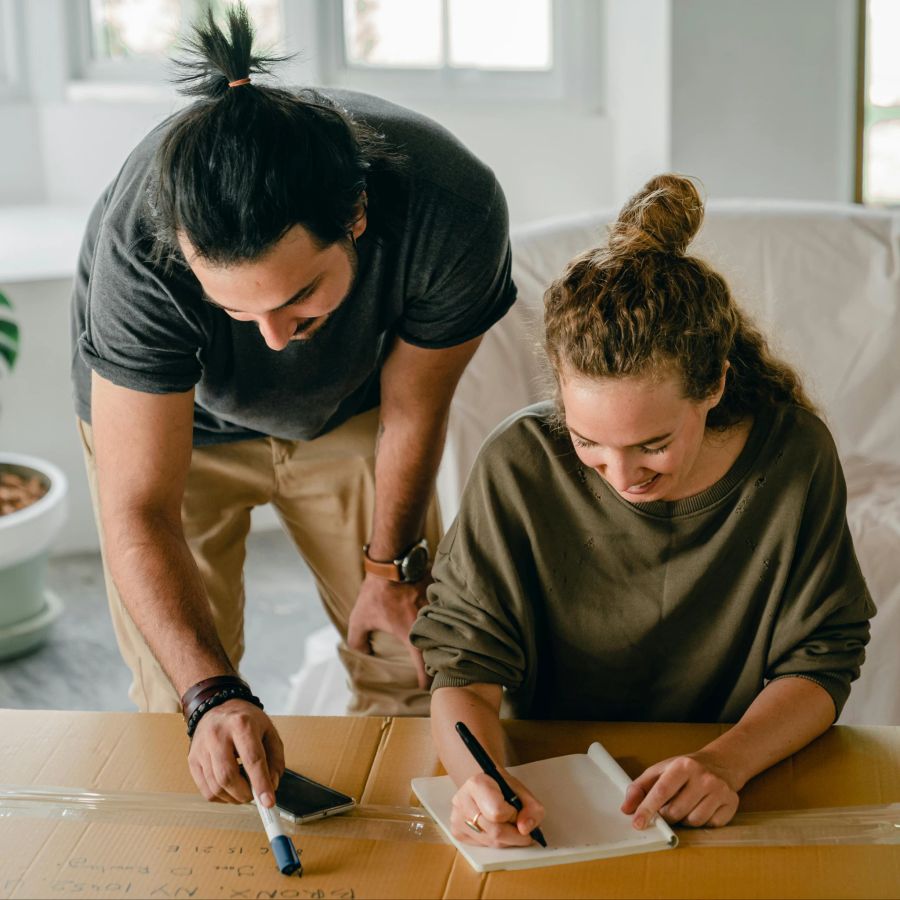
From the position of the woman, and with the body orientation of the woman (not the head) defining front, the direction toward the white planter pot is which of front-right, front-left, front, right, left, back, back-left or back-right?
back-right

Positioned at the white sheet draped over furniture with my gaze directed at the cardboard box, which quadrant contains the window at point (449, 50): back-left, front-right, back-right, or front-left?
back-right

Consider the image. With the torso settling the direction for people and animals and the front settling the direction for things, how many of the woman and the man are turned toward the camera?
2

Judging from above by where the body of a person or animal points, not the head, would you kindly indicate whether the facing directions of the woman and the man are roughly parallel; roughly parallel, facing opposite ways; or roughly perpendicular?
roughly parallel

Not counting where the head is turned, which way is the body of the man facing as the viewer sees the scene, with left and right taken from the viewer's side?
facing the viewer

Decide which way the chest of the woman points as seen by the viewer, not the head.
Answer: toward the camera
